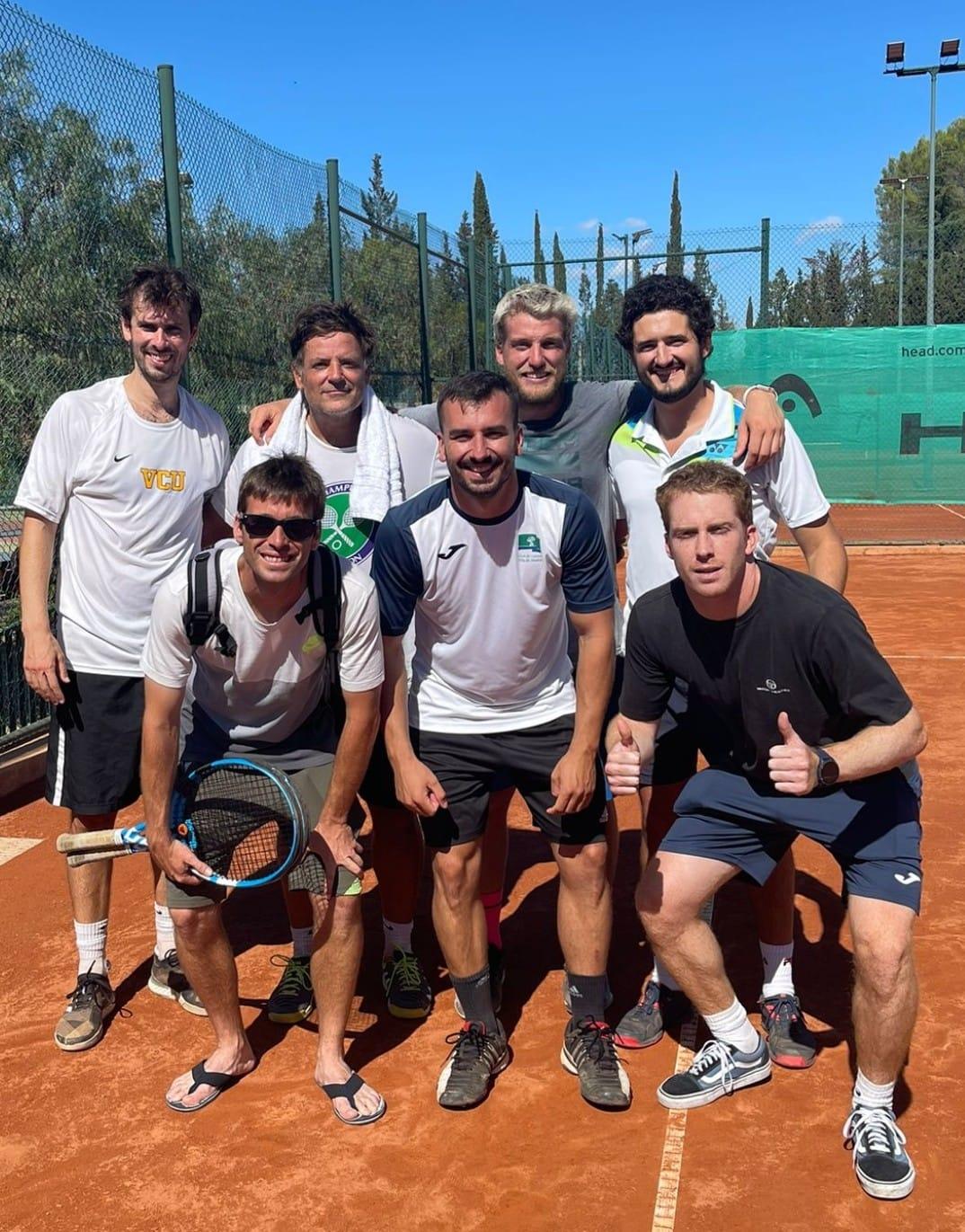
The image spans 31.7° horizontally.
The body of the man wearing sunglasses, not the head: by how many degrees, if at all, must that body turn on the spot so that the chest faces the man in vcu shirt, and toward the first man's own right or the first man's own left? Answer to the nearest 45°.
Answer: approximately 135° to the first man's own right

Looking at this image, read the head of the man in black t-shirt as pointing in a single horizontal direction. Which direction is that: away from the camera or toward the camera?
toward the camera

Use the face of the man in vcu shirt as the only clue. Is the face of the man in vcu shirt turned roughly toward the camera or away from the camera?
toward the camera

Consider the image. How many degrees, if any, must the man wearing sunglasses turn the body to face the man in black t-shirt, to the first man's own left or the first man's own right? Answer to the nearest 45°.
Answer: approximately 90° to the first man's own left

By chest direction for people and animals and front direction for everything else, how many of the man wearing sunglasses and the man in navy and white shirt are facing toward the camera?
2

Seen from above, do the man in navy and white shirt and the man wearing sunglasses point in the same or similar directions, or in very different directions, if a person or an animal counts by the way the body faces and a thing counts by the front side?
same or similar directions

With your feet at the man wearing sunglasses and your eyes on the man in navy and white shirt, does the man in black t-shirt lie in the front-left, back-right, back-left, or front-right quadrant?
front-right

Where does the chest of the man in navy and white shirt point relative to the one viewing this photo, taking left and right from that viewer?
facing the viewer

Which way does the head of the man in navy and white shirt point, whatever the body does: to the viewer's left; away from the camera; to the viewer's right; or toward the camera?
toward the camera

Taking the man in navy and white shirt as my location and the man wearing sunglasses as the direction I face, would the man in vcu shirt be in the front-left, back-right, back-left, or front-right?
front-right
